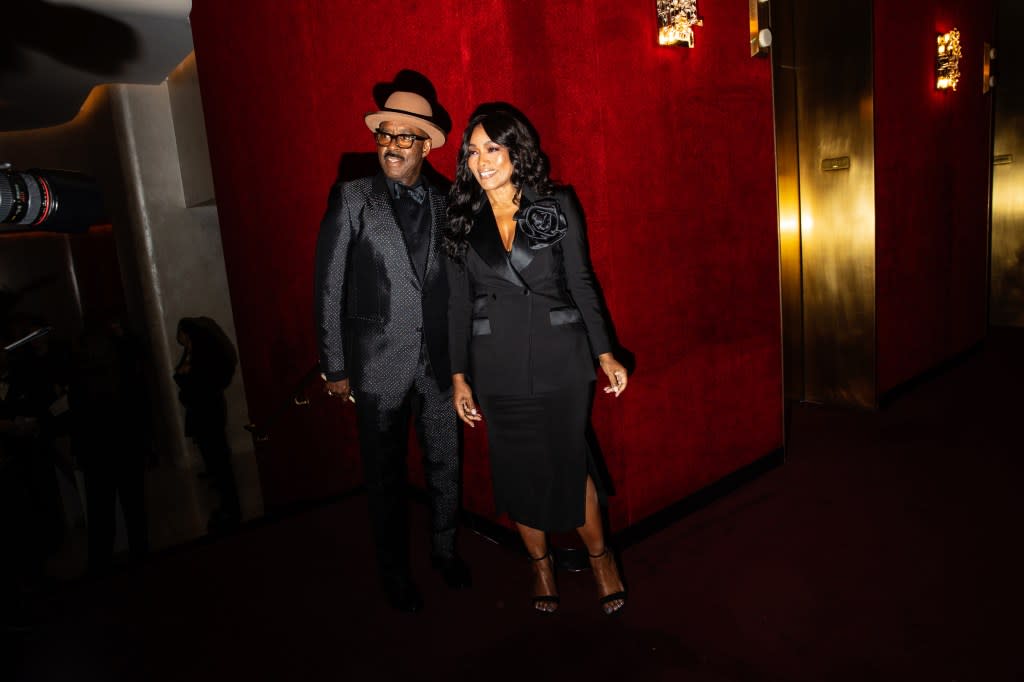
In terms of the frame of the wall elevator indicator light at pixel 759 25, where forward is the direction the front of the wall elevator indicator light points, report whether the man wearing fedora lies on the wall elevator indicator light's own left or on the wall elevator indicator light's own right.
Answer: on the wall elevator indicator light's own right

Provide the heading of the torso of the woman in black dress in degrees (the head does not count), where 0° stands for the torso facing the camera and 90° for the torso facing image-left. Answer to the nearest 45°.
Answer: approximately 0°

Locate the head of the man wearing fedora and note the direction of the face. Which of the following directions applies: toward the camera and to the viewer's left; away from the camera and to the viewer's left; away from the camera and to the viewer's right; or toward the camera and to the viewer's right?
toward the camera and to the viewer's left

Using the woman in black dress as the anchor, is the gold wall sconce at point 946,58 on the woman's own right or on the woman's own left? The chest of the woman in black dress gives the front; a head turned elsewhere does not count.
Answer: on the woman's own left

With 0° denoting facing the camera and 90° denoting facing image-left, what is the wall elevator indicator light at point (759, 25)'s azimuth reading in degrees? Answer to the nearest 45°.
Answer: approximately 315°

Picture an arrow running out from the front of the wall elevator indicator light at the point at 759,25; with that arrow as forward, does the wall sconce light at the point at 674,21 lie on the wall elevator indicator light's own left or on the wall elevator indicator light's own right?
on the wall elevator indicator light's own right

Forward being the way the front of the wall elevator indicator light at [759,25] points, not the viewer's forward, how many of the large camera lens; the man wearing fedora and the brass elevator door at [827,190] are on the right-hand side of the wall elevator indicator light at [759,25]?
2

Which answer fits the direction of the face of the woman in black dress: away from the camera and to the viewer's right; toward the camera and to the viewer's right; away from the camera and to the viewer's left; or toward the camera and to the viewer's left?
toward the camera and to the viewer's left
